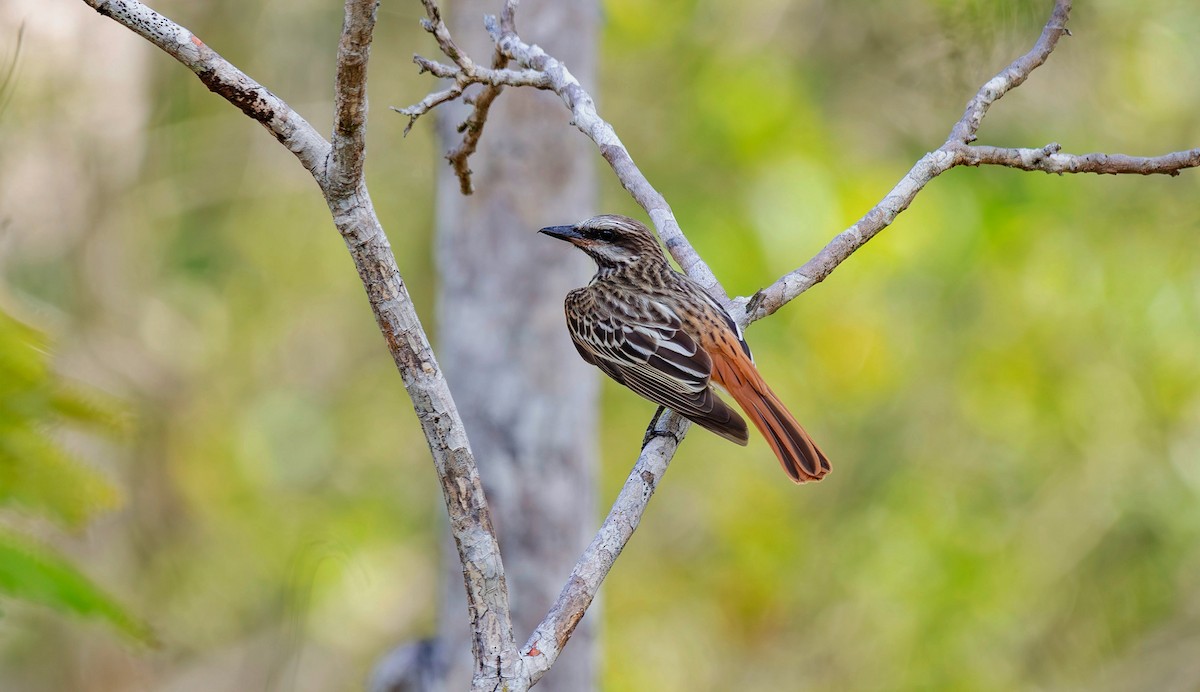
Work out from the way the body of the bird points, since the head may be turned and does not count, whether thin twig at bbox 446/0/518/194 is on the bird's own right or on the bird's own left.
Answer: on the bird's own left

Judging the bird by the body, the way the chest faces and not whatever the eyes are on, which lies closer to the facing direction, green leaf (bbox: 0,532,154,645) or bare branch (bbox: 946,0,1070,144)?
the green leaf

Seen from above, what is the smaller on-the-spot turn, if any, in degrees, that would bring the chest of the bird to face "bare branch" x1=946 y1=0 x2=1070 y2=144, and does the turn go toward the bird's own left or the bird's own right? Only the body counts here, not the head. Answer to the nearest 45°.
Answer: approximately 180°

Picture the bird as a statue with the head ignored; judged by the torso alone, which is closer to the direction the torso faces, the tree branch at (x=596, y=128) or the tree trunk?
the tree trunk

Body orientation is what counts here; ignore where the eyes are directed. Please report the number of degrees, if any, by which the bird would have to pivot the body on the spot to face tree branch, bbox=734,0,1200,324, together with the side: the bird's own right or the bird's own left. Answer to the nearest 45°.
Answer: approximately 180°

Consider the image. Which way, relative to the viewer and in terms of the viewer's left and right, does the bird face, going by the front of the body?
facing away from the viewer and to the left of the viewer

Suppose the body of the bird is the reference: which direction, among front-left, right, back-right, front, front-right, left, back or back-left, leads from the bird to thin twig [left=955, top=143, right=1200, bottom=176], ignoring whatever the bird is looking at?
back

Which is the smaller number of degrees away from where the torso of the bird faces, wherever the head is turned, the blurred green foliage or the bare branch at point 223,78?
the bare branch
